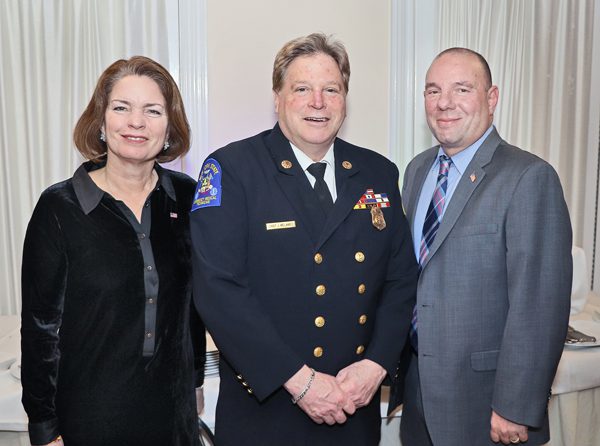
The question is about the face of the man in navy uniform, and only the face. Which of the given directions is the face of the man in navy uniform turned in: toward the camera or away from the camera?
toward the camera

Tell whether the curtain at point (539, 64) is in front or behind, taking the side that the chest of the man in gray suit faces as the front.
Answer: behind

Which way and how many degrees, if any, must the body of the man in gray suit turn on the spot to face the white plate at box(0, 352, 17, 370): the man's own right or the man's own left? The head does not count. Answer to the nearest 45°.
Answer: approximately 45° to the man's own right

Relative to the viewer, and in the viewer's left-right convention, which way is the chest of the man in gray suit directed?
facing the viewer and to the left of the viewer

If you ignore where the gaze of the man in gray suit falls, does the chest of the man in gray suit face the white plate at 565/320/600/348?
no

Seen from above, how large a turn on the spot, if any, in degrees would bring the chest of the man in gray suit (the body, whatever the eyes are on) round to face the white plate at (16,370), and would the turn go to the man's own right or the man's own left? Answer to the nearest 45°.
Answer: approximately 45° to the man's own right
